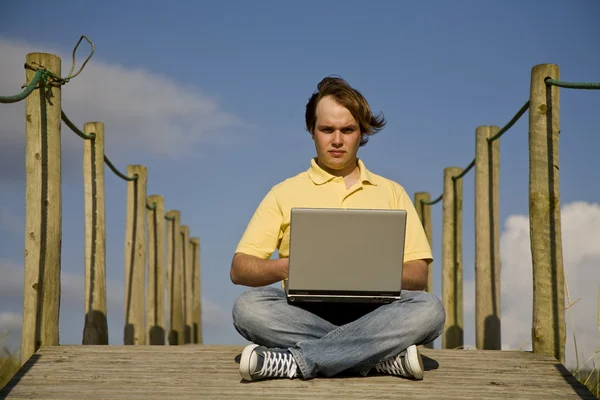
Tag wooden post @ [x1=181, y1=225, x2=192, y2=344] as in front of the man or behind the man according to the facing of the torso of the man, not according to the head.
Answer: behind

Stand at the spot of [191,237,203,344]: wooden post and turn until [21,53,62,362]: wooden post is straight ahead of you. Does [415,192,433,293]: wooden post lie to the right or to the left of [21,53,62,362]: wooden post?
left

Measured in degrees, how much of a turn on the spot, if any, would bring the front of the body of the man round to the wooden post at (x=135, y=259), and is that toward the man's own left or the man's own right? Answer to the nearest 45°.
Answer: approximately 135° to the man's own right

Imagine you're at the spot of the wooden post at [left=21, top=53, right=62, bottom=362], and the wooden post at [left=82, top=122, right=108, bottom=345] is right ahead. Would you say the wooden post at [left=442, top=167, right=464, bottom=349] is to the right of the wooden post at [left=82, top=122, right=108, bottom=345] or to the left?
right

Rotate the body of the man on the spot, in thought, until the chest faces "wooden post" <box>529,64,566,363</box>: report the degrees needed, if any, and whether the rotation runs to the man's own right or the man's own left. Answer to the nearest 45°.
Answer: approximately 135° to the man's own left

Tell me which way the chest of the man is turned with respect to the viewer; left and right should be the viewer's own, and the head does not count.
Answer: facing the viewer

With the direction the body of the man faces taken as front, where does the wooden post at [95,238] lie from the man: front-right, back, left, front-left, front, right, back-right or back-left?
back-right

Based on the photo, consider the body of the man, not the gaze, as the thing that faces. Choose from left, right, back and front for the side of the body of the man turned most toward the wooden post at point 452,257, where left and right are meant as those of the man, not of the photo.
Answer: back

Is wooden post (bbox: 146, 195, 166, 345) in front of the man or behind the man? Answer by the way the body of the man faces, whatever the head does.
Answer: behind

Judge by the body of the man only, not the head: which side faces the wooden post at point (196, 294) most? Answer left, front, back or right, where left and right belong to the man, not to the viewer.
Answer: back

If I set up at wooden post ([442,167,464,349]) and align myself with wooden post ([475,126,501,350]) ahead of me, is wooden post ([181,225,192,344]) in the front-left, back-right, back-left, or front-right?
back-right

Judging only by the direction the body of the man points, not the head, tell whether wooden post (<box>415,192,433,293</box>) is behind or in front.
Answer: behind
